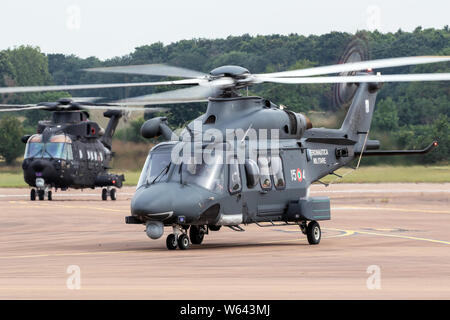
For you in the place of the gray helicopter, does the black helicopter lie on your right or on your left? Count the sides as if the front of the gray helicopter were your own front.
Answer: on your right

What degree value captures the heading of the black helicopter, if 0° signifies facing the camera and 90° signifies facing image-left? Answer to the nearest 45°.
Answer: approximately 45°

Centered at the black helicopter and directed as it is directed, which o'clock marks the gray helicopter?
The gray helicopter is roughly at 10 o'clock from the black helicopter.

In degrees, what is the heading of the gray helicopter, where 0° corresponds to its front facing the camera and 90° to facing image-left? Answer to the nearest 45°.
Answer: approximately 45°

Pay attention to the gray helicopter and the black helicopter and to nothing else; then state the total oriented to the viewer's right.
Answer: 0
